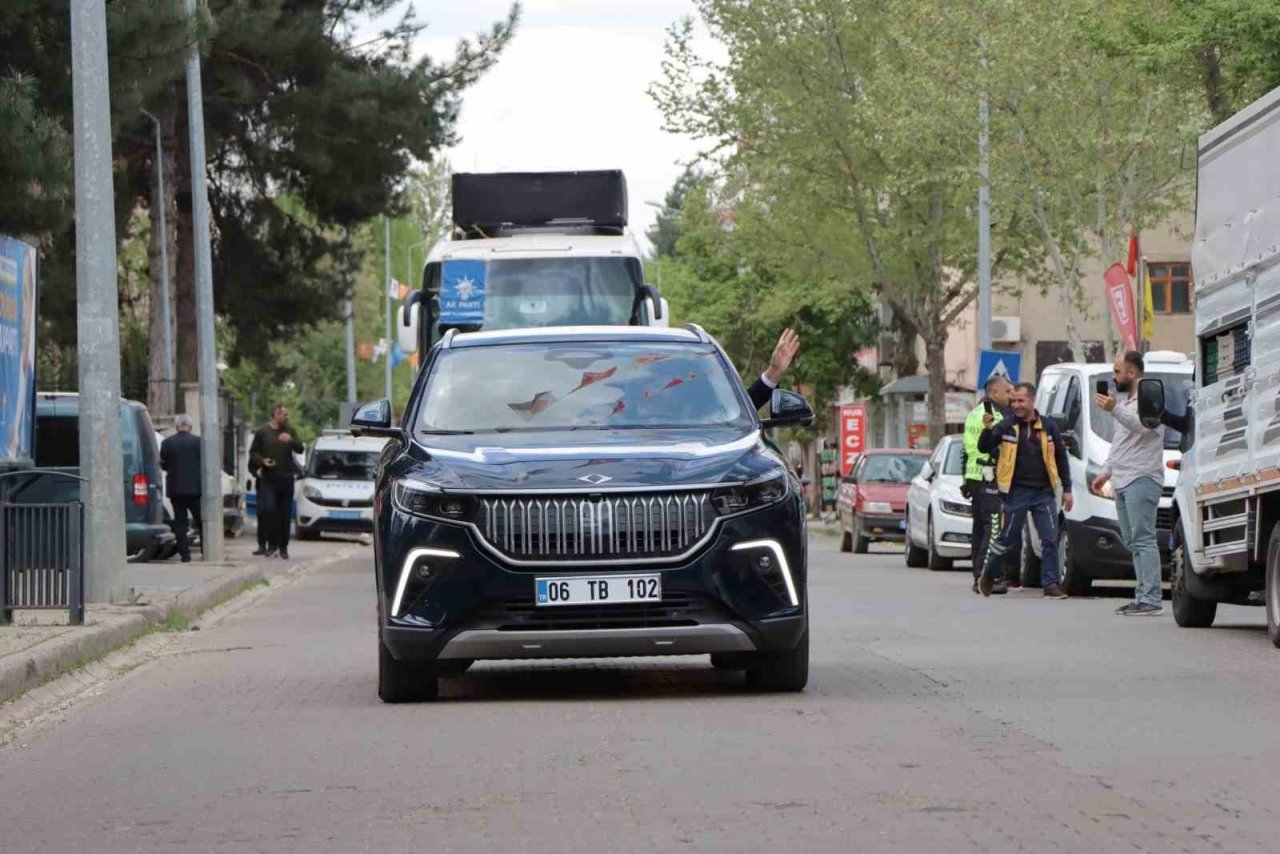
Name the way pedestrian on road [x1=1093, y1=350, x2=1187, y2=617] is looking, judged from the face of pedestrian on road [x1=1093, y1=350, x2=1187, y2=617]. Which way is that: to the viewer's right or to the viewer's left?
to the viewer's left

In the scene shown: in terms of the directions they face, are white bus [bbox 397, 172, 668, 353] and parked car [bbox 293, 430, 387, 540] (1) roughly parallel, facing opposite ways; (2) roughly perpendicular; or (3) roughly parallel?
roughly parallel

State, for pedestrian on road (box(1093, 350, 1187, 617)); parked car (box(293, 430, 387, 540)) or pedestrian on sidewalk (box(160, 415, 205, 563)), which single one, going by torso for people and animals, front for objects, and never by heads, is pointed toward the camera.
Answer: the parked car

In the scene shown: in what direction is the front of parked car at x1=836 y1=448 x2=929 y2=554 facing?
toward the camera

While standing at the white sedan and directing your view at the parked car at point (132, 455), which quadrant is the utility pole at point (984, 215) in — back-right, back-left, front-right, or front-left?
back-right

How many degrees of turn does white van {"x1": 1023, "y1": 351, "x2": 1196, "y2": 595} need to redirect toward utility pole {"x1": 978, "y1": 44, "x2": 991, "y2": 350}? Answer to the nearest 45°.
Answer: approximately 135° to its left

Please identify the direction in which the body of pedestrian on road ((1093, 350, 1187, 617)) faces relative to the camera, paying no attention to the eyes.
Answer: to the viewer's left

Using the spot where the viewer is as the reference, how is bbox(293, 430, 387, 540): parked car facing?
facing the viewer

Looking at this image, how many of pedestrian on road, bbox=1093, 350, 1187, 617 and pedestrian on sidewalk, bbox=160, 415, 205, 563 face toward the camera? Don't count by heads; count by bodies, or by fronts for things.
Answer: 0

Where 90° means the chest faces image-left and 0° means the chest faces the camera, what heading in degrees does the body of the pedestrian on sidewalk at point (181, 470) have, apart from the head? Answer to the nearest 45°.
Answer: approximately 180°

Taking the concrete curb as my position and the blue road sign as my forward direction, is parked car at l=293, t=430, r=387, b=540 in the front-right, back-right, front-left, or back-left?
front-left
